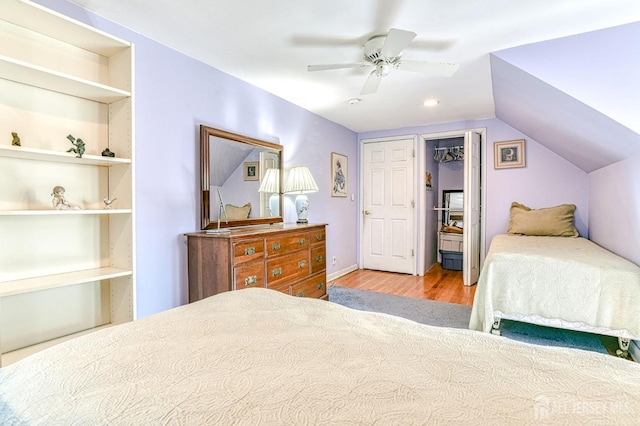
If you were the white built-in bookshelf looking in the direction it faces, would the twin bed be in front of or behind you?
in front

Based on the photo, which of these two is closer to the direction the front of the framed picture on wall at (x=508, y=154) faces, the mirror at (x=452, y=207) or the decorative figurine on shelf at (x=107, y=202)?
the decorative figurine on shelf

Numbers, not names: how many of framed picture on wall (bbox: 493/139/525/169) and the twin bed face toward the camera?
2

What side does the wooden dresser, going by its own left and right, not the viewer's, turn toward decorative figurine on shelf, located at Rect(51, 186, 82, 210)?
right

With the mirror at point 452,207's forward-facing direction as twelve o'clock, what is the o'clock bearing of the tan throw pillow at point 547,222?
The tan throw pillow is roughly at 11 o'clock from the mirror.

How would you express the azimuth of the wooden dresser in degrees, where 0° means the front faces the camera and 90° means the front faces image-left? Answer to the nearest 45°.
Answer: approximately 315°

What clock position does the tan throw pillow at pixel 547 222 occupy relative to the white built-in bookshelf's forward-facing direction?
The tan throw pillow is roughly at 11 o'clock from the white built-in bookshelf.

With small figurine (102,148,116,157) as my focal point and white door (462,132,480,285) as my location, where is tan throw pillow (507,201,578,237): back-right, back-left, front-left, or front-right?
back-left

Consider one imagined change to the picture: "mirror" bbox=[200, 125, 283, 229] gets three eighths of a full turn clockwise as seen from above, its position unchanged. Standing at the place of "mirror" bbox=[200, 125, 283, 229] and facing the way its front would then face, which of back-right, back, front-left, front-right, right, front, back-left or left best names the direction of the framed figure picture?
back-right

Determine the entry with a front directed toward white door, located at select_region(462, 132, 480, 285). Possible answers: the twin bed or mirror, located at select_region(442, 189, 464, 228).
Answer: the mirror

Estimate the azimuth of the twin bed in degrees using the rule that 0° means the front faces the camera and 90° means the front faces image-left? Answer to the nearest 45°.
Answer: approximately 0°

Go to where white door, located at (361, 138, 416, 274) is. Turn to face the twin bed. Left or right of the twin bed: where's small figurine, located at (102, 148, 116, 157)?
right

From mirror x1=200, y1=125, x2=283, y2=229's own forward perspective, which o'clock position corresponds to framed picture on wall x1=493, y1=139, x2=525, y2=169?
The framed picture on wall is roughly at 10 o'clock from the mirror.
